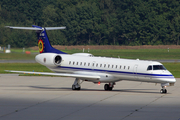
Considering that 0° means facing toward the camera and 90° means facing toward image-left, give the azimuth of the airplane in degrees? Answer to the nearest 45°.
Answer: approximately 315°
